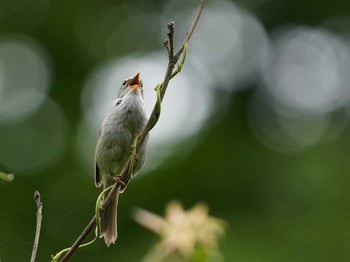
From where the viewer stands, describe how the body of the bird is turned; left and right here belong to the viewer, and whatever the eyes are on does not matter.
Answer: facing the viewer and to the right of the viewer
